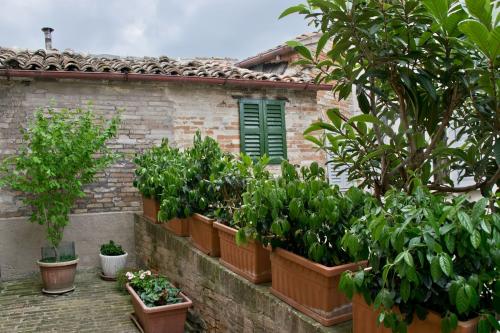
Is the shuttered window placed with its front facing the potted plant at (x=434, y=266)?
yes

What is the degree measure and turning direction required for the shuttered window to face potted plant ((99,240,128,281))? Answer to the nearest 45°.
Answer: approximately 45° to its right

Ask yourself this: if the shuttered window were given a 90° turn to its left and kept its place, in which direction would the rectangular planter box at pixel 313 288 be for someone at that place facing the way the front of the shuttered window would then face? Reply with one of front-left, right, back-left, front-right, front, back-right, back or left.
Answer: right

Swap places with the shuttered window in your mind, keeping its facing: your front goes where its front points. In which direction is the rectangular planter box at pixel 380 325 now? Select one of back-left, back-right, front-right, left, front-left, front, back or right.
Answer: front

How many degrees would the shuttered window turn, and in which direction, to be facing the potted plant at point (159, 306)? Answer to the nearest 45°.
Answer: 0° — it already faces it

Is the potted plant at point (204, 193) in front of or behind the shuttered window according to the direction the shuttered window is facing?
in front

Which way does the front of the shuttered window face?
toward the camera

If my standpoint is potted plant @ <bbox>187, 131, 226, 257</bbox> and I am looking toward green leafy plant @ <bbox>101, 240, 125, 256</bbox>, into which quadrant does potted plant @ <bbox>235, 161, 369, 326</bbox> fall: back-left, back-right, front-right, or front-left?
back-left

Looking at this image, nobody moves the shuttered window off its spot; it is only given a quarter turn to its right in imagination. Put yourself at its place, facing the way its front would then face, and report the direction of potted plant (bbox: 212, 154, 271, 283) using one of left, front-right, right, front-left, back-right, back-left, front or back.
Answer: left

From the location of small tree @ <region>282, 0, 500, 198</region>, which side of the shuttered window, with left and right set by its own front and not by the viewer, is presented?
front

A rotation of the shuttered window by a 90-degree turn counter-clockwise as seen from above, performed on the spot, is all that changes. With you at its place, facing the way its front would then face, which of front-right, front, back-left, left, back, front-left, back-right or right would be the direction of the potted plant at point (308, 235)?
right
